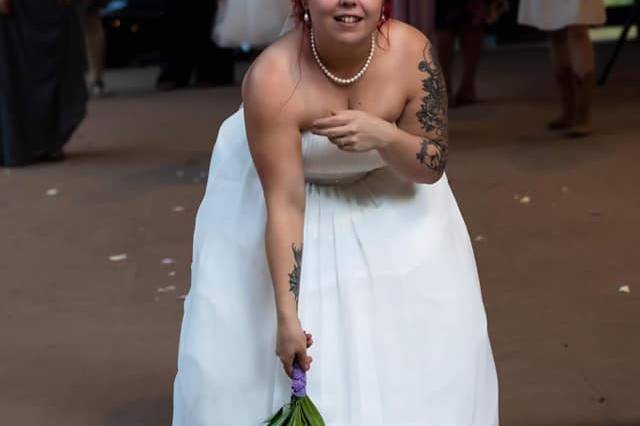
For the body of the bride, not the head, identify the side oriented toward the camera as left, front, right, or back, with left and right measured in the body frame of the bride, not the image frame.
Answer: front

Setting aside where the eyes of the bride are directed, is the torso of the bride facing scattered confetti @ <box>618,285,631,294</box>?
no

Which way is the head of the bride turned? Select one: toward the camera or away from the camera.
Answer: toward the camera

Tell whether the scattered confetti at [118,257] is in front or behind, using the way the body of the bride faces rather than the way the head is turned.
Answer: behind

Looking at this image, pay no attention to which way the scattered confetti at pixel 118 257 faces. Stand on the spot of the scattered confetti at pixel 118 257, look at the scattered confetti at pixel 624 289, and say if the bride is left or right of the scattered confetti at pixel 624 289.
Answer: right
